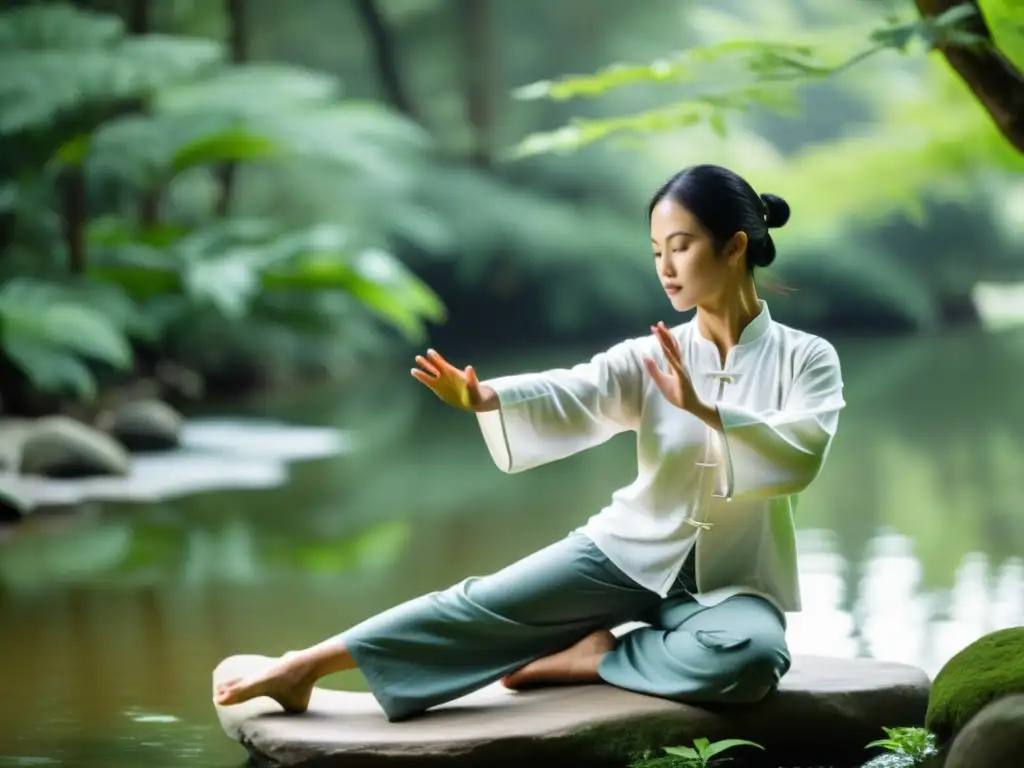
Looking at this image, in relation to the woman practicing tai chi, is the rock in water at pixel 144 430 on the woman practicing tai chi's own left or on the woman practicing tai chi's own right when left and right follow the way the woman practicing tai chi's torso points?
on the woman practicing tai chi's own right

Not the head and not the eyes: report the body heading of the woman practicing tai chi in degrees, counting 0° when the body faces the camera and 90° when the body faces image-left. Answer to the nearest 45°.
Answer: approximately 45°

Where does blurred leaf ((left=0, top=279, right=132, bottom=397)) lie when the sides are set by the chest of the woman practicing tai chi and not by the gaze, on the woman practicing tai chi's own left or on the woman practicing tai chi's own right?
on the woman practicing tai chi's own right
